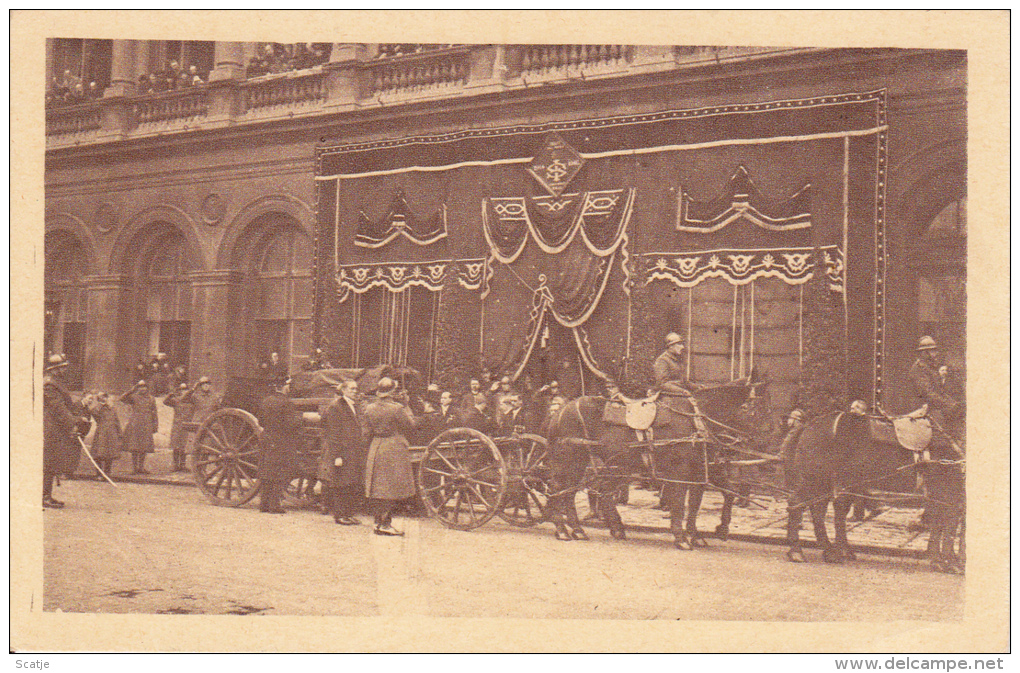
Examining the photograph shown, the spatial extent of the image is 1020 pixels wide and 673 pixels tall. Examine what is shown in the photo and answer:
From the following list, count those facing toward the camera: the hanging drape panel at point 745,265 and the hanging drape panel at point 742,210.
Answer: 2

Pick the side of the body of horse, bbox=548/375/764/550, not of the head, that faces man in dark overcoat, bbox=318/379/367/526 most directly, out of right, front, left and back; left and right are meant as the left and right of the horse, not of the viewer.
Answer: back

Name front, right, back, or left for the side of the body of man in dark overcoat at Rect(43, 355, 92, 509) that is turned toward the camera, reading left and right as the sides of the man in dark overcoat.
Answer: right

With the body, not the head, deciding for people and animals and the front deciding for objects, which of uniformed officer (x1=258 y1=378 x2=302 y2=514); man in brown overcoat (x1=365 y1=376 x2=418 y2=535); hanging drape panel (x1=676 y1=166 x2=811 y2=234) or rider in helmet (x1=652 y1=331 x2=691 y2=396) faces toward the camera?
the hanging drape panel

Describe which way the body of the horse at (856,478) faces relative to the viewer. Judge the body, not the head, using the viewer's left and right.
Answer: facing to the right of the viewer

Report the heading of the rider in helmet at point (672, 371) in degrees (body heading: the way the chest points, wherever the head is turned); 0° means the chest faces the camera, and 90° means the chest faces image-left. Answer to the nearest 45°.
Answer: approximately 270°

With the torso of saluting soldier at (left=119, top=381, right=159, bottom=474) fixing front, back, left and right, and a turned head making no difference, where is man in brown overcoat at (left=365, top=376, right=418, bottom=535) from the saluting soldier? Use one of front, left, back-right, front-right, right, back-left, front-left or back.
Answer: front-left
